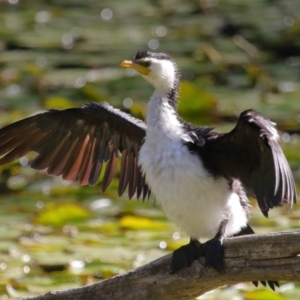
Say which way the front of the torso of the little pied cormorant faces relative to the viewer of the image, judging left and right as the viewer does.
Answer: facing the viewer and to the left of the viewer

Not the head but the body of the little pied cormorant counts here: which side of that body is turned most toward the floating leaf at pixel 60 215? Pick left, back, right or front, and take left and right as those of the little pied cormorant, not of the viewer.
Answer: right
